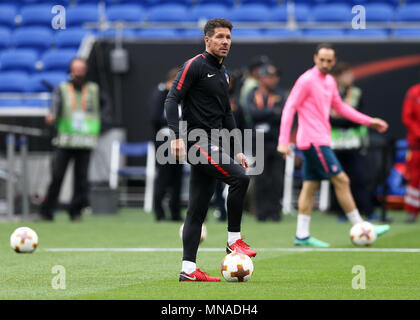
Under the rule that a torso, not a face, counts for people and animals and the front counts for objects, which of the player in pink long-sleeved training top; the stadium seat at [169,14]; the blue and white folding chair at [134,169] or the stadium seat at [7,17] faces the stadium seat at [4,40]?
the stadium seat at [7,17]

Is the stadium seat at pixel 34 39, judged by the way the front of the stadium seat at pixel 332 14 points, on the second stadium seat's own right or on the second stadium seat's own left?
on the second stadium seat's own right

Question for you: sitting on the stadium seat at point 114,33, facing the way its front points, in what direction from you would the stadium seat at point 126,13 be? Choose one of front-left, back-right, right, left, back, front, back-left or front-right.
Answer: back

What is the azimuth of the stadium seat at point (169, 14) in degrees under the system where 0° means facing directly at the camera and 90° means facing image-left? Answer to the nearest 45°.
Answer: approximately 0°

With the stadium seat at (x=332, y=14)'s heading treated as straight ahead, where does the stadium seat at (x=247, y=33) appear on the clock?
the stadium seat at (x=247, y=33) is roughly at 2 o'clock from the stadium seat at (x=332, y=14).

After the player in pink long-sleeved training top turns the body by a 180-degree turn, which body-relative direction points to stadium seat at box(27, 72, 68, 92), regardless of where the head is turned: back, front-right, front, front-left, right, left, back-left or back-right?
front

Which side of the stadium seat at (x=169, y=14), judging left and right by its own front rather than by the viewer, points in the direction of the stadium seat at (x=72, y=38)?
right

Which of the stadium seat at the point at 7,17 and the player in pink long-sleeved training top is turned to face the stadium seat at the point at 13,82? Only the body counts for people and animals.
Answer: the stadium seat at the point at 7,17

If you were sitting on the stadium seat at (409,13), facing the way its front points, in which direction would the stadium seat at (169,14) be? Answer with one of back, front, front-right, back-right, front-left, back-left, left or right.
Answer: right

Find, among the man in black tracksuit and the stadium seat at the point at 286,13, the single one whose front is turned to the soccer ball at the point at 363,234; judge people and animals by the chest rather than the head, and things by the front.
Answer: the stadium seat

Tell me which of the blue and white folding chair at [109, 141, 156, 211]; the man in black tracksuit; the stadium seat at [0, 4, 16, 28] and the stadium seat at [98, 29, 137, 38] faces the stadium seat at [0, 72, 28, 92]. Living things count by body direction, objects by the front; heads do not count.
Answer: the stadium seat at [0, 4, 16, 28]

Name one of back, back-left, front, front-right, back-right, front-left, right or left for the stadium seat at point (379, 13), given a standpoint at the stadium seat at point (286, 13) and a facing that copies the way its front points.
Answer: left

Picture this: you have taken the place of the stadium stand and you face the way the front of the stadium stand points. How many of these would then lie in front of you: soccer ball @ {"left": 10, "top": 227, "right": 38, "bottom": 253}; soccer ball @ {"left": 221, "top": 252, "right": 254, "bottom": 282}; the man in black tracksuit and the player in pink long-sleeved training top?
4
